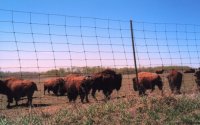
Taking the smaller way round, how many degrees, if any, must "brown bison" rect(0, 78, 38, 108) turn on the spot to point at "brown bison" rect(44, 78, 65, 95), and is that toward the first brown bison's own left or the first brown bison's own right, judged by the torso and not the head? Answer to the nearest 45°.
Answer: approximately 135° to the first brown bison's own right

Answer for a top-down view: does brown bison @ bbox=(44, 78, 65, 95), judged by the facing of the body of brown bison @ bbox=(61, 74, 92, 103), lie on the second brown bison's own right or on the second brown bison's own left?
on the second brown bison's own right

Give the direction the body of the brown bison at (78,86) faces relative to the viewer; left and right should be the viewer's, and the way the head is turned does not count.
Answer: facing the viewer and to the left of the viewer

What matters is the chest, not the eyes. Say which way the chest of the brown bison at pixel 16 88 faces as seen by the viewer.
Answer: to the viewer's left
